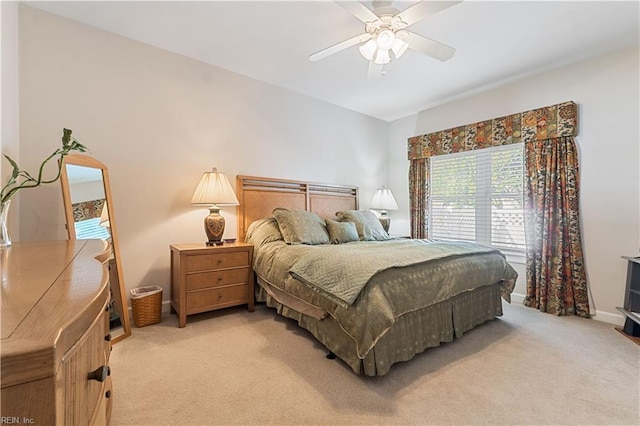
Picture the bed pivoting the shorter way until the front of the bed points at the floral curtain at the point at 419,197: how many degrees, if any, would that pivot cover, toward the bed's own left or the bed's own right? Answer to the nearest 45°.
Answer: approximately 135° to the bed's own left

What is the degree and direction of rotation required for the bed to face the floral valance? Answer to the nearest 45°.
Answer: approximately 90° to its left

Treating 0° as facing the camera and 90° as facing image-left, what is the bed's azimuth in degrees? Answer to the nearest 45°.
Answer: approximately 315°
